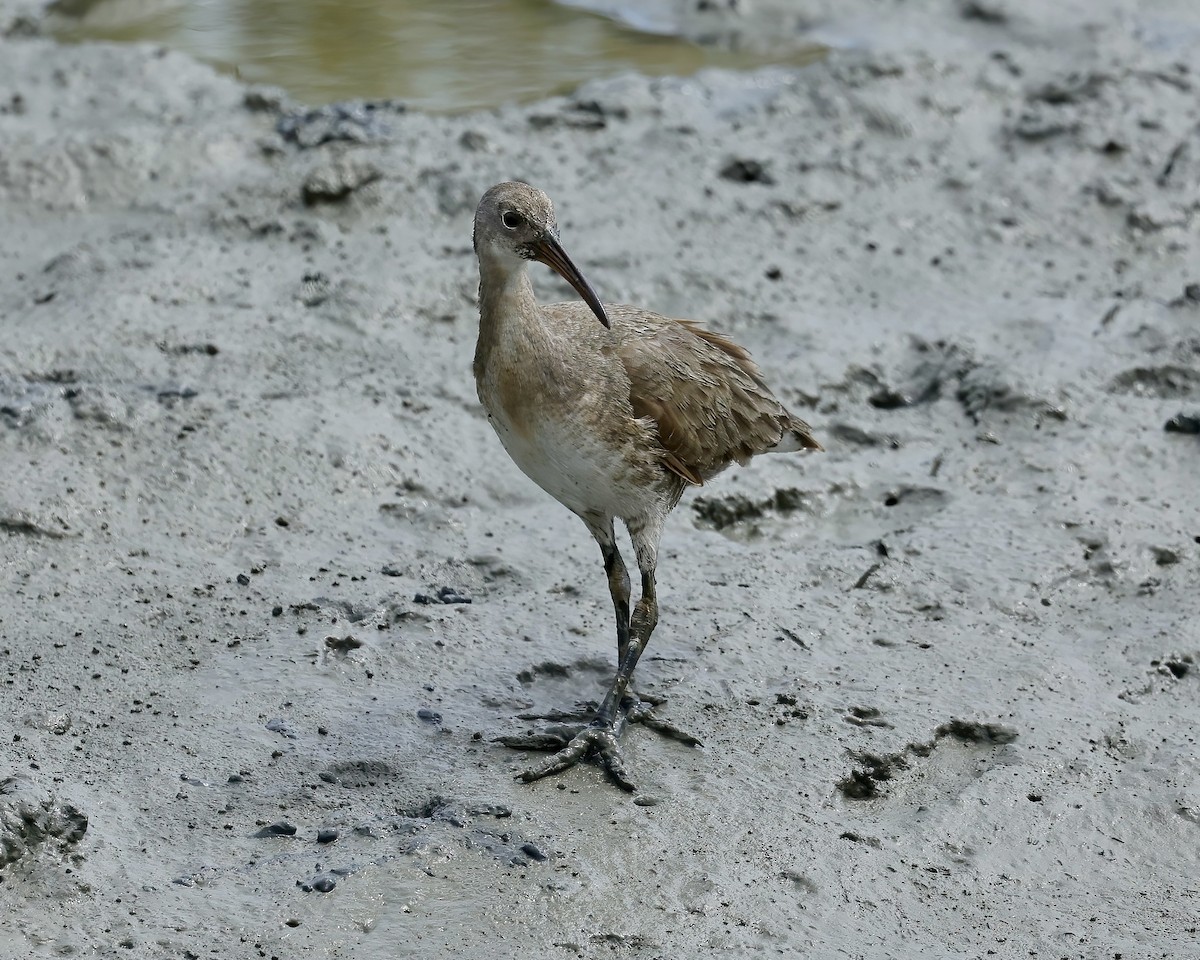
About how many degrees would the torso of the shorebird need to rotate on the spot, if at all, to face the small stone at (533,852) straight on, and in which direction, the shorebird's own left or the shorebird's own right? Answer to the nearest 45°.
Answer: approximately 45° to the shorebird's own left

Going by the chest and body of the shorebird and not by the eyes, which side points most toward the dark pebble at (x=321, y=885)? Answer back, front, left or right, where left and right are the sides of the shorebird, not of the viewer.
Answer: front

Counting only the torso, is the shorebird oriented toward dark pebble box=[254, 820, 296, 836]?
yes

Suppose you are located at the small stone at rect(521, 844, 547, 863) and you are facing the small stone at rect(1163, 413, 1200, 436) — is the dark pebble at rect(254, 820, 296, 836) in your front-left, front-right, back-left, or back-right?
back-left

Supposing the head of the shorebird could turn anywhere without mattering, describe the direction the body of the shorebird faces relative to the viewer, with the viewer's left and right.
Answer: facing the viewer and to the left of the viewer

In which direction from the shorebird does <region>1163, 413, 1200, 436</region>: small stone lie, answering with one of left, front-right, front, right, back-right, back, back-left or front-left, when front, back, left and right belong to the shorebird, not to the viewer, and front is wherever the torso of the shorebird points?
back

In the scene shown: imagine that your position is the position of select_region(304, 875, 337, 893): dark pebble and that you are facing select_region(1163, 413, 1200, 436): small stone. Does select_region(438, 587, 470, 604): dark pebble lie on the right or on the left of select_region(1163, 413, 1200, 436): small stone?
left

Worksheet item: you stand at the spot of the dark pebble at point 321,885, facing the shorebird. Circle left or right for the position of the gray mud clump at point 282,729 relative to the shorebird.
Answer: left

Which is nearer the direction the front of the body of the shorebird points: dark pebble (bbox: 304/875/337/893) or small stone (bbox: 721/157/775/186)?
the dark pebble
